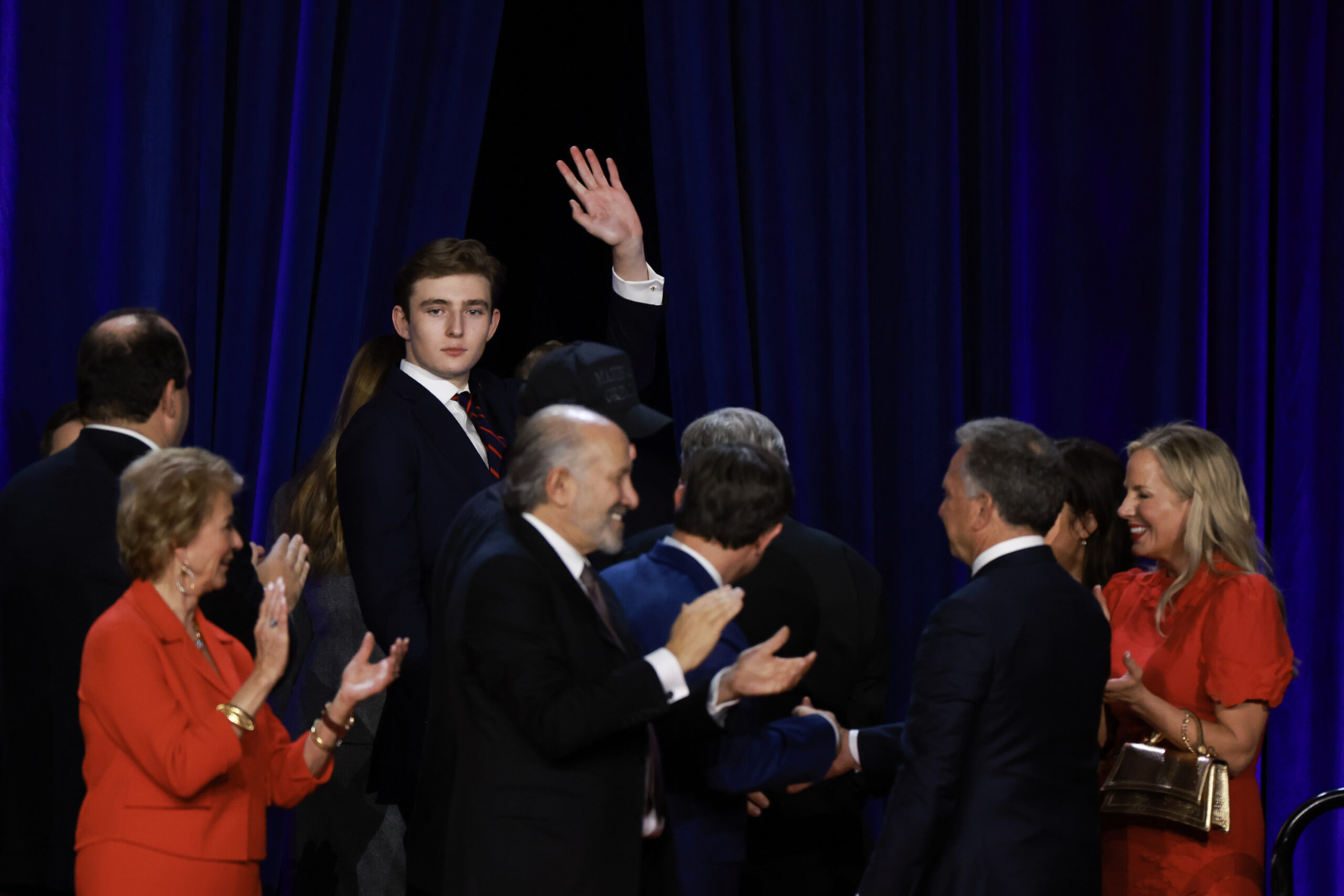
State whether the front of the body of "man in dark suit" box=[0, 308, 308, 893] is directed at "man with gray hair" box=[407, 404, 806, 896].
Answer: no

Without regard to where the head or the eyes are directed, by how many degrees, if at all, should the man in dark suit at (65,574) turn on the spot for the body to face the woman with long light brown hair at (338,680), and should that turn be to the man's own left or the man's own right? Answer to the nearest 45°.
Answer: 0° — they already face them

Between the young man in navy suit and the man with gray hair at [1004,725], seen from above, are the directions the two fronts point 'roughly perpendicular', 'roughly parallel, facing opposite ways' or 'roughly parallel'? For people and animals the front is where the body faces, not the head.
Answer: roughly parallel, facing opposite ways

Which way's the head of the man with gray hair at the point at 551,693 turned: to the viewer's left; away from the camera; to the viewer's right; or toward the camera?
to the viewer's right

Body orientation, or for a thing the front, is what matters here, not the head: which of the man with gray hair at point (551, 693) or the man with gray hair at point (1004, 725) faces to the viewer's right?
the man with gray hair at point (551, 693)

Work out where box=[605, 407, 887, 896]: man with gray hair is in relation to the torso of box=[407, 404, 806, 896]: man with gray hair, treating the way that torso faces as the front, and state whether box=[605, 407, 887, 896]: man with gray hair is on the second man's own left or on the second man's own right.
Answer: on the second man's own left

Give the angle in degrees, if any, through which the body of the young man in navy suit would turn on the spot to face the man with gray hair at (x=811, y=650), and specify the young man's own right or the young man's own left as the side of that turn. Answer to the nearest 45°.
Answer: approximately 45° to the young man's own left

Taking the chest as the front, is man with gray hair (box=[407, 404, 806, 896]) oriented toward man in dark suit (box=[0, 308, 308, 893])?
no

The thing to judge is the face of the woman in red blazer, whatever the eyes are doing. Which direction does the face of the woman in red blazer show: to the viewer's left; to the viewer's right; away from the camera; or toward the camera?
to the viewer's right

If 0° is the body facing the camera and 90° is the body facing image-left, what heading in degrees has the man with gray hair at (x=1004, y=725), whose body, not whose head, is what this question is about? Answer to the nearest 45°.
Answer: approximately 135°

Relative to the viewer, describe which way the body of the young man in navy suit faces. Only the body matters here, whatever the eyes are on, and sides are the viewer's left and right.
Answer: facing the viewer and to the right of the viewer

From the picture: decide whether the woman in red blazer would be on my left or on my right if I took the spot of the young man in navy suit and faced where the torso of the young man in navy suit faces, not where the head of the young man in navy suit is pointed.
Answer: on my right

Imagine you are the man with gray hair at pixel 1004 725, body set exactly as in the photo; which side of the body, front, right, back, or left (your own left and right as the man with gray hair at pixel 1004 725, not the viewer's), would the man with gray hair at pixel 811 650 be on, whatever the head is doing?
front

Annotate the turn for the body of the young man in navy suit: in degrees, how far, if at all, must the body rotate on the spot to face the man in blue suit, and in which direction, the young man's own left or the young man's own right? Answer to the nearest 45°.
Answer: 0° — they already face them

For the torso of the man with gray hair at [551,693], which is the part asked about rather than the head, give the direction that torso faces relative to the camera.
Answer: to the viewer's right

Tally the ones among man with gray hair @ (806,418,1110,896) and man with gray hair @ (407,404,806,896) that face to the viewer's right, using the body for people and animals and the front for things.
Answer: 1

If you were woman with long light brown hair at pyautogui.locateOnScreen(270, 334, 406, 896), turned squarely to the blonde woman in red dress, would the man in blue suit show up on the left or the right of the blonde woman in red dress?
right

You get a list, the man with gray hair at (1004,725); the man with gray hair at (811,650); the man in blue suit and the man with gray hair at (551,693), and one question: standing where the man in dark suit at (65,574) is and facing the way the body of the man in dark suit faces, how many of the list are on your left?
0

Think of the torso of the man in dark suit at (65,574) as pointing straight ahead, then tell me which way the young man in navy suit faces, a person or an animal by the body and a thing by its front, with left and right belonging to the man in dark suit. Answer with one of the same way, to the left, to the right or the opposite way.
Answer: to the right

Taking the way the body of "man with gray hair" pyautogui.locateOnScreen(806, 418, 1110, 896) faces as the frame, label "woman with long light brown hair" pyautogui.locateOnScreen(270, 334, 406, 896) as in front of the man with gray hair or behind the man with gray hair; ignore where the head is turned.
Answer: in front
